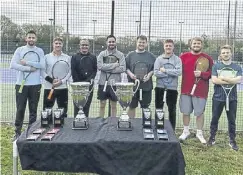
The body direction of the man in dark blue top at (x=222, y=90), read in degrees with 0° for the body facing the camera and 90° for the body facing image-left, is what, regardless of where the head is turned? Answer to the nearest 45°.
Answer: approximately 0°

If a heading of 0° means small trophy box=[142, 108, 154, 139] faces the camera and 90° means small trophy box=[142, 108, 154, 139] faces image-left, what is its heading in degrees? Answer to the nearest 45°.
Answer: approximately 0°

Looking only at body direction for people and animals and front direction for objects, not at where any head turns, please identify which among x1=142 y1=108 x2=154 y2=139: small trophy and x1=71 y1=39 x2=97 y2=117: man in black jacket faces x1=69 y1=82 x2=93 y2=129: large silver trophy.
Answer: the man in black jacket

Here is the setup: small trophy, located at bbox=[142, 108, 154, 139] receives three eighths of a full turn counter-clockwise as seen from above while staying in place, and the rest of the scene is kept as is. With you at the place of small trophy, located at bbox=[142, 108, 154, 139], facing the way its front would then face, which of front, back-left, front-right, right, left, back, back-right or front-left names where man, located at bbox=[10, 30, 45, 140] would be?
left

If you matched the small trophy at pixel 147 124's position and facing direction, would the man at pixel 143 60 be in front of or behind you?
behind

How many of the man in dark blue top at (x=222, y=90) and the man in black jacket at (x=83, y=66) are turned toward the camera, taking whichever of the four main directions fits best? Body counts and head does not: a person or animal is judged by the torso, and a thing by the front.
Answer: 2
